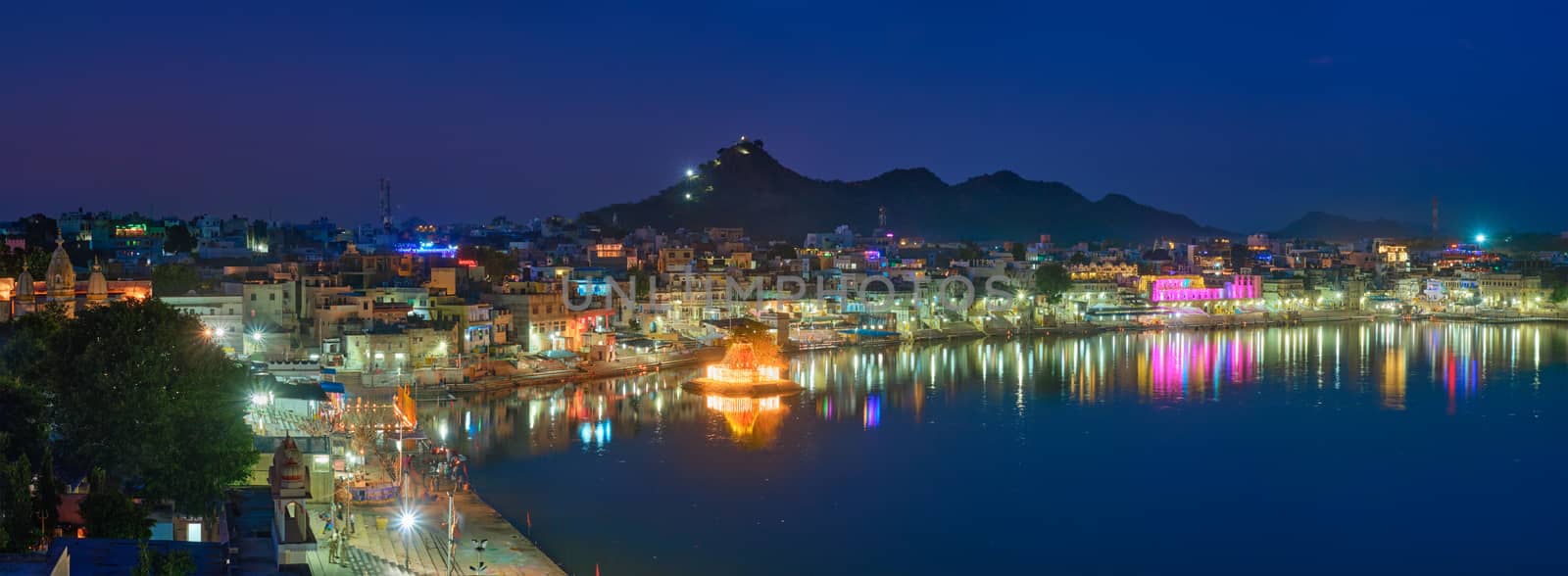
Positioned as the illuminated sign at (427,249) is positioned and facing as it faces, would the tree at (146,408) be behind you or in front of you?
in front

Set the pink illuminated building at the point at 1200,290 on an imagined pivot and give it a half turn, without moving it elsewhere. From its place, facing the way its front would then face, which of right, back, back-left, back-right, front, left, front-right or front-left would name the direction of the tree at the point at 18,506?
back

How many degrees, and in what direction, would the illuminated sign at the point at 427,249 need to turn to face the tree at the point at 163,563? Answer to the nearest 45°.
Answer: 0° — it already faces it

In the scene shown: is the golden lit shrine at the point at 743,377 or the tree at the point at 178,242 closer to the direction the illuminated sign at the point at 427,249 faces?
the golden lit shrine

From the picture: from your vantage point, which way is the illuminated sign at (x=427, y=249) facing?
toward the camera

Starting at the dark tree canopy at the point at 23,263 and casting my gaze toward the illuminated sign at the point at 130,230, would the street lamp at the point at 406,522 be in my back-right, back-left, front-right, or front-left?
back-right

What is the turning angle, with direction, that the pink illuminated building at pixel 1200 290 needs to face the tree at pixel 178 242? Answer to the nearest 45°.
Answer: approximately 45° to its right

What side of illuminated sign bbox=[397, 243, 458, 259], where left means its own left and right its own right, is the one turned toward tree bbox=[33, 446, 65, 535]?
front

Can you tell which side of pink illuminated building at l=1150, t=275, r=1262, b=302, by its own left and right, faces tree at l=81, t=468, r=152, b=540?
front

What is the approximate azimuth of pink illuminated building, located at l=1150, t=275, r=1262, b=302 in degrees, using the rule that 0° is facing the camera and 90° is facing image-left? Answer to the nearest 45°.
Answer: approximately 0°

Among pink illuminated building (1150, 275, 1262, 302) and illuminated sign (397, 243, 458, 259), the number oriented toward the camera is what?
2

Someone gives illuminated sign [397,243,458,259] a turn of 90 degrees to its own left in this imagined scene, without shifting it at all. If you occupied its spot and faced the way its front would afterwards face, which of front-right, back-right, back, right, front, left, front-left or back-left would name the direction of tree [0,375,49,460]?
right
